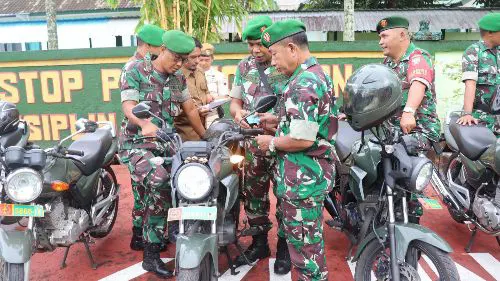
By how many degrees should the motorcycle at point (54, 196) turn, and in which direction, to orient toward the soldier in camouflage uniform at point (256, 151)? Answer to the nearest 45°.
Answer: approximately 135° to its left

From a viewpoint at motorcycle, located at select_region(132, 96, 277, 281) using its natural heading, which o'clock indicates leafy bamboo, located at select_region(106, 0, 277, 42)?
The leafy bamboo is roughly at 6 o'clock from the motorcycle.

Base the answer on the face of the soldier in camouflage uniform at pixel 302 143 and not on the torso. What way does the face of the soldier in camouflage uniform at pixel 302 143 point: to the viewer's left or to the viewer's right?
to the viewer's left

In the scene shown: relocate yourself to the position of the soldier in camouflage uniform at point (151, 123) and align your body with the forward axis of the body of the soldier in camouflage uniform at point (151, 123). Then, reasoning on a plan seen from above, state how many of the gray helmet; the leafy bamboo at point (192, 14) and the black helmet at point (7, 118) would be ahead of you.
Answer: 1

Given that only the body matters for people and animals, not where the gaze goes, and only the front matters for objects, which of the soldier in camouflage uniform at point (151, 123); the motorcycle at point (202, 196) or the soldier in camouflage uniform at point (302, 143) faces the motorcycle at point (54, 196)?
the soldier in camouflage uniform at point (302, 143)

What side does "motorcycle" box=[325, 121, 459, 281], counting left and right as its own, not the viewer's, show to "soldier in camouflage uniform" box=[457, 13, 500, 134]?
left

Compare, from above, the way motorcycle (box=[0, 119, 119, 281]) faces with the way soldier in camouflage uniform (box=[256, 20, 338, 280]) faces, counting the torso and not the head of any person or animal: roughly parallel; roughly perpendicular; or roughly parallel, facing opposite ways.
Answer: roughly perpendicular

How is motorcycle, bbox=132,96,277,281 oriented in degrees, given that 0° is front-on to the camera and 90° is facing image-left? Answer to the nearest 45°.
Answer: approximately 0°

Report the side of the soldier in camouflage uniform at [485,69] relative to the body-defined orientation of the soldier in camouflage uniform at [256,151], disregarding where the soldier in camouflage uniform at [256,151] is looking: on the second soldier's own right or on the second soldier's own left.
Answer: on the second soldier's own left

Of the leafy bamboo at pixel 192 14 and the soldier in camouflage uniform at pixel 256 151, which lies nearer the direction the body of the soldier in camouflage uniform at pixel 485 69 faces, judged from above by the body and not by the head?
the soldier in camouflage uniform

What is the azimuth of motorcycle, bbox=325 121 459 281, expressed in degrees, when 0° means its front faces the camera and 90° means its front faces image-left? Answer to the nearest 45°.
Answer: approximately 315°

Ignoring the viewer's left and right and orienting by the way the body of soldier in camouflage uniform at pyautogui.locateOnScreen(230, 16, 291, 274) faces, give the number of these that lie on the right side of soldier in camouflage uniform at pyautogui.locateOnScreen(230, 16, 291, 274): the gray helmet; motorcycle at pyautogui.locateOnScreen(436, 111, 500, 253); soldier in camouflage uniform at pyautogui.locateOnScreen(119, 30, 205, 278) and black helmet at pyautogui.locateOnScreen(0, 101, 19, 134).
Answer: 2

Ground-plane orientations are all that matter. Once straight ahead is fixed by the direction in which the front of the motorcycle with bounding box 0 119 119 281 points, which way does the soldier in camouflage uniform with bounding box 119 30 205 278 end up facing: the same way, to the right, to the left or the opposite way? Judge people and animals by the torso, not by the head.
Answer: to the left

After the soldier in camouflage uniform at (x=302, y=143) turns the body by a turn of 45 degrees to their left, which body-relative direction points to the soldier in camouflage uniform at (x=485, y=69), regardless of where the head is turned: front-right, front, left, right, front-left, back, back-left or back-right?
back

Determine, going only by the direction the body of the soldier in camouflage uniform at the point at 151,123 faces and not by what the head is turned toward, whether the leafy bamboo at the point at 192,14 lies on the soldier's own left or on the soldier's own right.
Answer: on the soldier's own left
